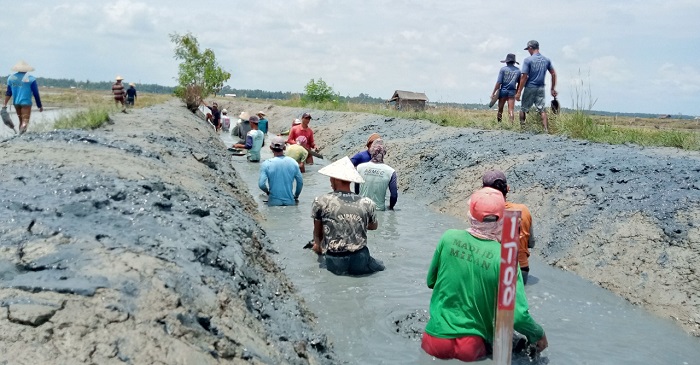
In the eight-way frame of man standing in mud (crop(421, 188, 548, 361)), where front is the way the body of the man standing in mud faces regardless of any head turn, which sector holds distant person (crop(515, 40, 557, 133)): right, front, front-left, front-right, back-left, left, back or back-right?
front

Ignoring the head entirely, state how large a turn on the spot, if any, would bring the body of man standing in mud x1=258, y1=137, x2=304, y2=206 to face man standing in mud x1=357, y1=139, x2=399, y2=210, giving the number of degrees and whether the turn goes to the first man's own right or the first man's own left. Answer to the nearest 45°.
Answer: approximately 90° to the first man's own right

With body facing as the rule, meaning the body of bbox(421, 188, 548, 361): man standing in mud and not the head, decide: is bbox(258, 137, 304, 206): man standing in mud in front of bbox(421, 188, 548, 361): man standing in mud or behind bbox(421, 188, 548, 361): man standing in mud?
in front

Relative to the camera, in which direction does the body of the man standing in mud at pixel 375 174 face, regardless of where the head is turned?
away from the camera

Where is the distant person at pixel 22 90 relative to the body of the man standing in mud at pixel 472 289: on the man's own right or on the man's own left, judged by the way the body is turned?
on the man's own left

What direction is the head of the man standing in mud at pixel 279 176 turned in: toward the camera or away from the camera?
away from the camera

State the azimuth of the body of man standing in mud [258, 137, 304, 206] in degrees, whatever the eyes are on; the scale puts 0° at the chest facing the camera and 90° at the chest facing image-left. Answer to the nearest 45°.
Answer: approximately 180°

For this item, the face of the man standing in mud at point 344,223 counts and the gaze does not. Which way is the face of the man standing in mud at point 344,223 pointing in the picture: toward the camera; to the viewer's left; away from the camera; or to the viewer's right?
away from the camera

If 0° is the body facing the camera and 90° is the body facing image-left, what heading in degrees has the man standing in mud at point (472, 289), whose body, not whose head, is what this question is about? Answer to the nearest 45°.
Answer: approximately 180°

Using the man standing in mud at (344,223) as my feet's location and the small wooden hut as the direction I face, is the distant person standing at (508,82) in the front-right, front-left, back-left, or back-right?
front-right

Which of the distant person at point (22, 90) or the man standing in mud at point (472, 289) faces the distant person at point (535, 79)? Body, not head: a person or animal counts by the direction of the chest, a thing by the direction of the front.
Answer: the man standing in mud

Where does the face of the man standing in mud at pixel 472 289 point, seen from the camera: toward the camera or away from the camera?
away from the camera
